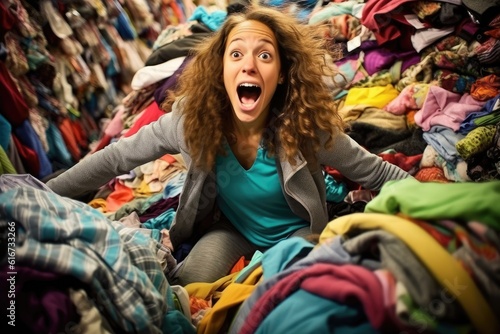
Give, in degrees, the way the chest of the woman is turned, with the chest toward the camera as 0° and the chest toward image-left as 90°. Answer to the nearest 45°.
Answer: approximately 0°

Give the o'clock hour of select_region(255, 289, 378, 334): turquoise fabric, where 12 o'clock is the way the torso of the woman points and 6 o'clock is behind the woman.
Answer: The turquoise fabric is roughly at 12 o'clock from the woman.

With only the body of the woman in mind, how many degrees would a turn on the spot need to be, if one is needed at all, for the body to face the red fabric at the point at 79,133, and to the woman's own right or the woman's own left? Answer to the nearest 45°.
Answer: approximately 135° to the woman's own right

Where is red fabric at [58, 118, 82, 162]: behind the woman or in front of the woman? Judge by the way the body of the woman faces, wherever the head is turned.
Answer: behind
